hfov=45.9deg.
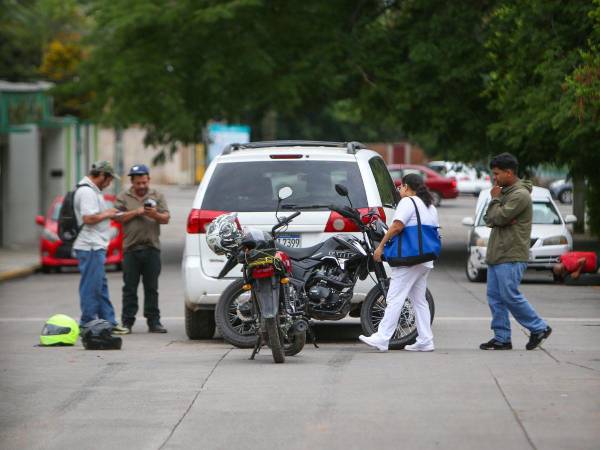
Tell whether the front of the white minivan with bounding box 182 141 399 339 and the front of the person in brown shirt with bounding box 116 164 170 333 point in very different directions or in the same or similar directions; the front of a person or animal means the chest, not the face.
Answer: very different directions

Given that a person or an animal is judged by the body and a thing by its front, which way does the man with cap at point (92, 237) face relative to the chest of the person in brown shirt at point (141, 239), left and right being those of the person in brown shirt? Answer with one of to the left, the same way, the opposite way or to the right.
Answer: to the left

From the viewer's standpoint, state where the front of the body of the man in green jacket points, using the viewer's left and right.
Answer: facing to the left of the viewer

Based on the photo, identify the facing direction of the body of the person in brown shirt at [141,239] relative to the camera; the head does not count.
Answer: toward the camera

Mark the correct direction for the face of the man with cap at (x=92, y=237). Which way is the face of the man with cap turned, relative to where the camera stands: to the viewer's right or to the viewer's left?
to the viewer's right

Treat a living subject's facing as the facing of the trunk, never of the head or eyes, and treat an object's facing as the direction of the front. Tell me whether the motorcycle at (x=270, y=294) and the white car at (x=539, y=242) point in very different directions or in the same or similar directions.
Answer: very different directions

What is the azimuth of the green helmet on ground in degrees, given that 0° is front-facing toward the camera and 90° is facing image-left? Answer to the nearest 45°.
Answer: approximately 90°

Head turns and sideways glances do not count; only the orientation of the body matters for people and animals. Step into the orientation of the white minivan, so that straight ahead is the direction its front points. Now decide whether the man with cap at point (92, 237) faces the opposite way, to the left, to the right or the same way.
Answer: to the right

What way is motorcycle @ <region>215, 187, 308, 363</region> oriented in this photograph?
away from the camera

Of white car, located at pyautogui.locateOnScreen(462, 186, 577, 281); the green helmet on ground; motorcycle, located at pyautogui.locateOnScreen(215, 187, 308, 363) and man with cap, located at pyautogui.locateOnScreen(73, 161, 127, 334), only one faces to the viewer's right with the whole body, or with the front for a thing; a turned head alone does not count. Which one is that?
the man with cap

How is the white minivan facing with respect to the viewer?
away from the camera

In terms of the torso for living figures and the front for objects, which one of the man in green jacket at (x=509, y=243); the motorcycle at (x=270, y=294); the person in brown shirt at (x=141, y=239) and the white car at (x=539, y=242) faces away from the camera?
the motorcycle
